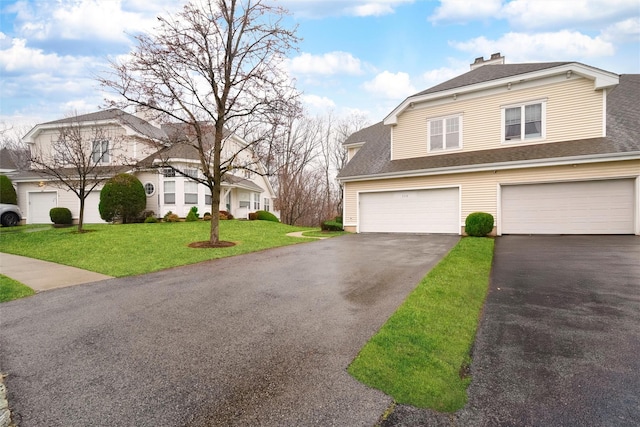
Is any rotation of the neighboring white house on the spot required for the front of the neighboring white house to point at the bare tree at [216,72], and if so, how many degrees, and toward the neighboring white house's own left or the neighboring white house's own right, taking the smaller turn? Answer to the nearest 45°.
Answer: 0° — it already faces it

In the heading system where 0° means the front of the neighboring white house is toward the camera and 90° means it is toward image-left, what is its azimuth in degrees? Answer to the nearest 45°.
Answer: approximately 0°

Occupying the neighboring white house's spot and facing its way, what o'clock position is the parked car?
The parked car is roughly at 3 o'clock from the neighboring white house.

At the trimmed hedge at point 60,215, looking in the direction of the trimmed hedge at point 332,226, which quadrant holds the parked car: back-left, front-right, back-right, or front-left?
back-right

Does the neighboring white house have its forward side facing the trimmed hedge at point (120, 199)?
yes

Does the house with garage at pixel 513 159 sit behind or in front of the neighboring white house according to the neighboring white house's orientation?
in front

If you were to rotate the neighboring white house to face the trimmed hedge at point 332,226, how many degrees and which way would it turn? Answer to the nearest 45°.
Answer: approximately 45° to its left

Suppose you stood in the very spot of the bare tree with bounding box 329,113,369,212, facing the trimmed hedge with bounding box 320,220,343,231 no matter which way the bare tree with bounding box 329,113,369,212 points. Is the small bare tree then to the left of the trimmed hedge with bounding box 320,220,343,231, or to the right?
right

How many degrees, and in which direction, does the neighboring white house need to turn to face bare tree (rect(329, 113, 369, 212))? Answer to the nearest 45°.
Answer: approximately 90° to its left
